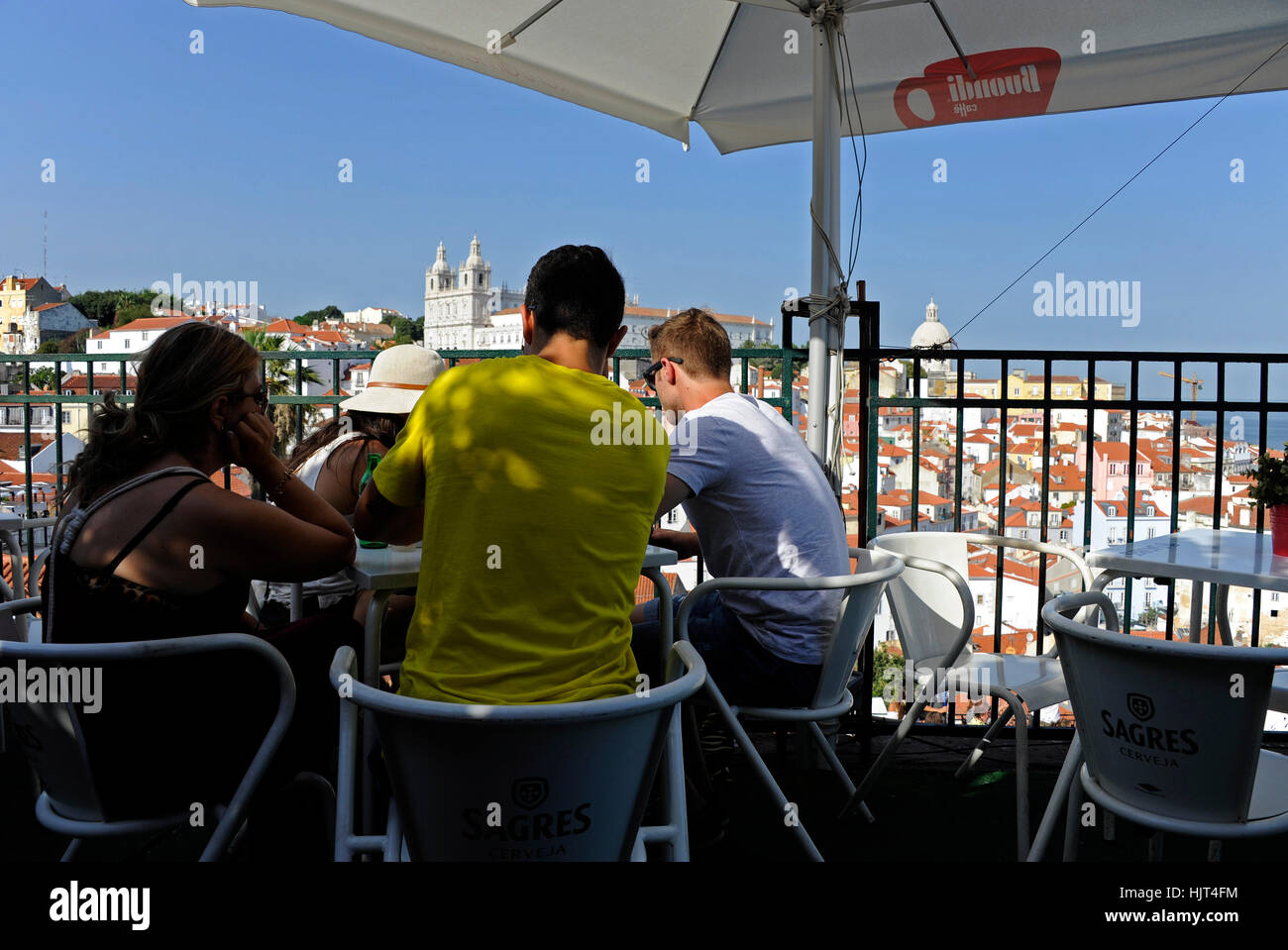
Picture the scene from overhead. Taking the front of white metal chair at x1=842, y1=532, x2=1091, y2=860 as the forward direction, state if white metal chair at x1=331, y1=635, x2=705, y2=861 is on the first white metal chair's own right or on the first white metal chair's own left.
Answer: on the first white metal chair's own right

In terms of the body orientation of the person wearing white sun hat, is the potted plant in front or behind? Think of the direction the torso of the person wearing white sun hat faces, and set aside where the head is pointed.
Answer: in front

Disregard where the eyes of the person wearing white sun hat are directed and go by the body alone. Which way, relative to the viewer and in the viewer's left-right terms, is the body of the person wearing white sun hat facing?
facing to the right of the viewer

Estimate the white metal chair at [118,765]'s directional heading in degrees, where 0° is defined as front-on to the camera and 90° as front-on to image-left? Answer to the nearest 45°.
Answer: approximately 225°

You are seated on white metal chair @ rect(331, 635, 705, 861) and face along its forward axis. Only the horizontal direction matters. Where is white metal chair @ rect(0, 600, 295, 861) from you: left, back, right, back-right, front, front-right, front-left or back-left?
front-left

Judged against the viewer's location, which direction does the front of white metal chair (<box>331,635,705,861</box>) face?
facing away from the viewer

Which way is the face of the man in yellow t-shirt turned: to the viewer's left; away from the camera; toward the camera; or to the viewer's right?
away from the camera

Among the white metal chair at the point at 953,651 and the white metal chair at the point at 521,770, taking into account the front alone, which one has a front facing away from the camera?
the white metal chair at the point at 521,770

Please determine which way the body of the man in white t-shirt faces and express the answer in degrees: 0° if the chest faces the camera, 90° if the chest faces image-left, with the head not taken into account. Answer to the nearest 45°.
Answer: approximately 135°
